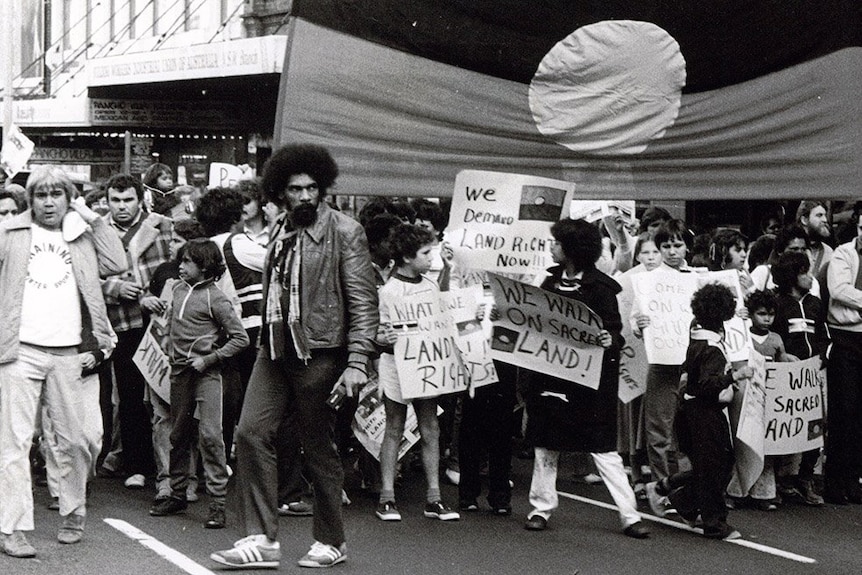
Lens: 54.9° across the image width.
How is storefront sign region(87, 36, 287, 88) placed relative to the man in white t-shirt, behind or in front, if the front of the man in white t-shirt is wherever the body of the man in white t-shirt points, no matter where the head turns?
behind

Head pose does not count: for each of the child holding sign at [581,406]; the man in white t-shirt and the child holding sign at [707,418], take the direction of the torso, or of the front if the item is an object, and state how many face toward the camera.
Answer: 2

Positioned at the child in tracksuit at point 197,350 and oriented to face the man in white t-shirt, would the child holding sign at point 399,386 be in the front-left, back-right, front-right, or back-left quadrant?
back-left

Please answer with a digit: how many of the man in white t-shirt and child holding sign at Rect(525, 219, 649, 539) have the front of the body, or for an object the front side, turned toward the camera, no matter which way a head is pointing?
2

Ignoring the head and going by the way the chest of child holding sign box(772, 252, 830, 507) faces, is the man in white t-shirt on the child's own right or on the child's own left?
on the child's own right
